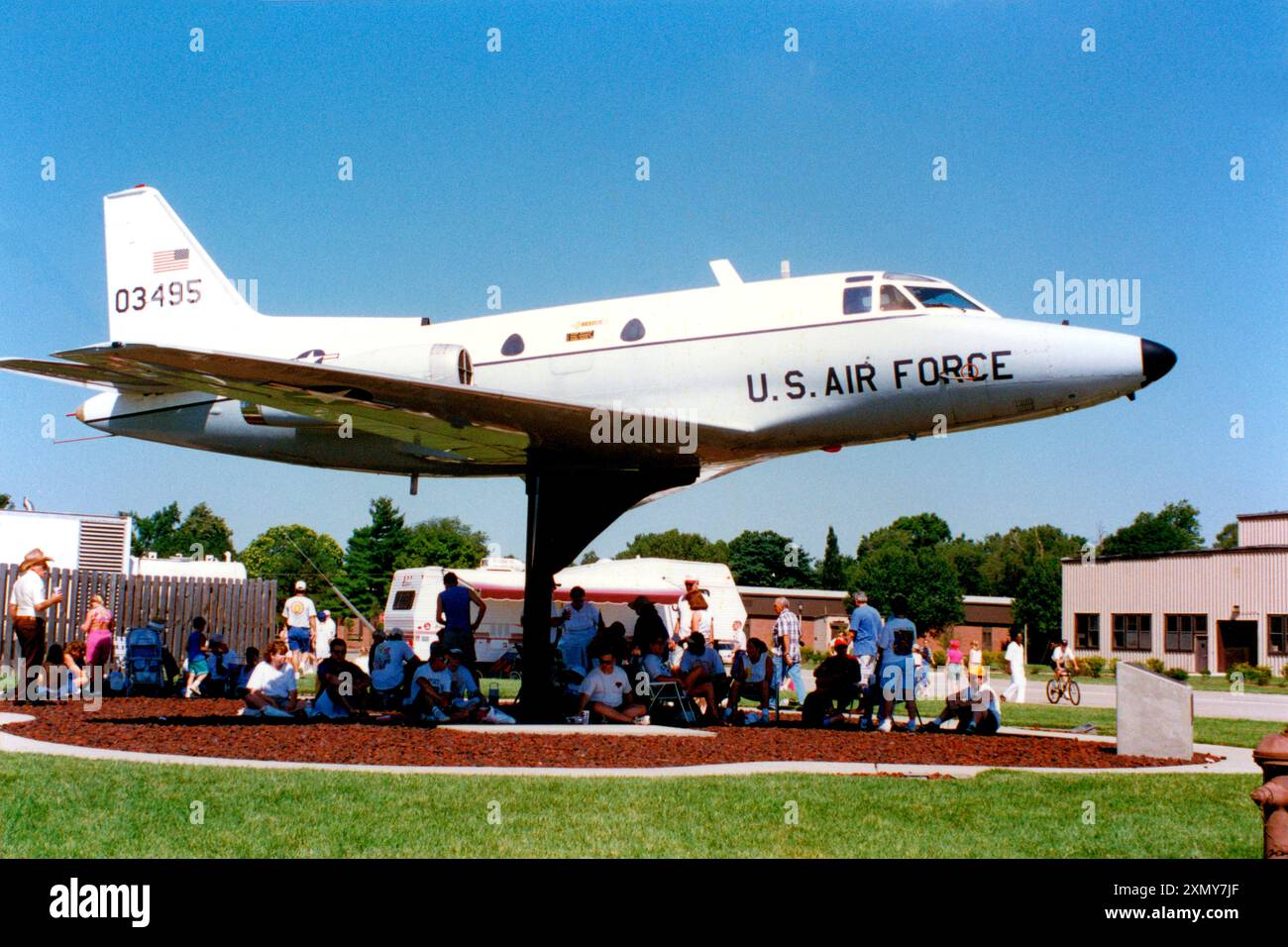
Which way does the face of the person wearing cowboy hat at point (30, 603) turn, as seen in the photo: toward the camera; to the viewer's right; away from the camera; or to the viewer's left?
to the viewer's right

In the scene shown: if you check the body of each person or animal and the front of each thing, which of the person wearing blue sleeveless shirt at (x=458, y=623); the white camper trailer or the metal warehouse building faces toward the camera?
the metal warehouse building

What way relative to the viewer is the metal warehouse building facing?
toward the camera

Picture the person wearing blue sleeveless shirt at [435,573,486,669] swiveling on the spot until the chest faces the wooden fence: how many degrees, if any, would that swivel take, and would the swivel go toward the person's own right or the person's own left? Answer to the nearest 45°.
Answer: approximately 45° to the person's own left

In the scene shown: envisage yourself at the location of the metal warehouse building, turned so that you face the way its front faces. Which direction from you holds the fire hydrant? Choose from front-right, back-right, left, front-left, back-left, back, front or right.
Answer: front

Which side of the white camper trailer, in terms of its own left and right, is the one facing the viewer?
right

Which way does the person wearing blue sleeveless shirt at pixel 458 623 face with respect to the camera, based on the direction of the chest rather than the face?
away from the camera

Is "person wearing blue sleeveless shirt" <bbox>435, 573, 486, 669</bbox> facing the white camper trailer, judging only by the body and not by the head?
yes

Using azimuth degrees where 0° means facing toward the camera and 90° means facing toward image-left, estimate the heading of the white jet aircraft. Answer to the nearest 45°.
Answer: approximately 315°
